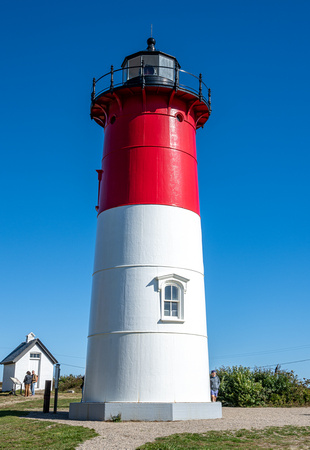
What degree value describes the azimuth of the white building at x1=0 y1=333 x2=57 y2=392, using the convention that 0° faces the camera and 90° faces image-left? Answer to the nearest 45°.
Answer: approximately 315°

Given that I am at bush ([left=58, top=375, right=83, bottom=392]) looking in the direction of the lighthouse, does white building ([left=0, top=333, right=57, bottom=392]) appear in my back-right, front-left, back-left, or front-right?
back-right

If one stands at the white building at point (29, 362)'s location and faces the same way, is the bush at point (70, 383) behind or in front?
in front

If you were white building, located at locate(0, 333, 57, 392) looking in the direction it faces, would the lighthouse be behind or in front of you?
in front
